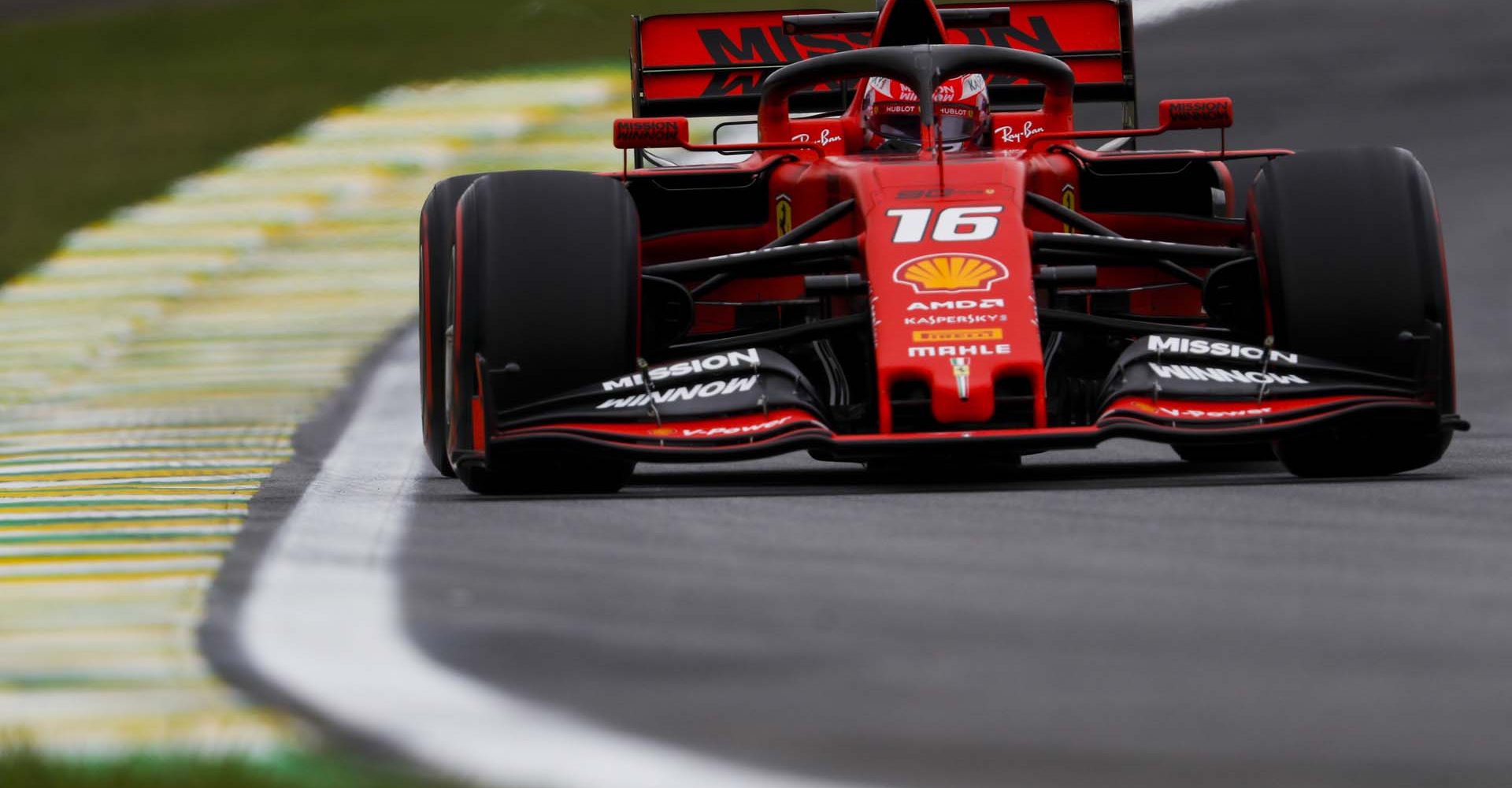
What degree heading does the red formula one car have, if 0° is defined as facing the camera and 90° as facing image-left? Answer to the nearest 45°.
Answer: approximately 0°
